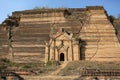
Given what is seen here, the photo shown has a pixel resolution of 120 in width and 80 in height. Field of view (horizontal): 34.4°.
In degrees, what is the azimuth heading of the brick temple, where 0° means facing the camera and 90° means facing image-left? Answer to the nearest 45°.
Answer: approximately 0°
